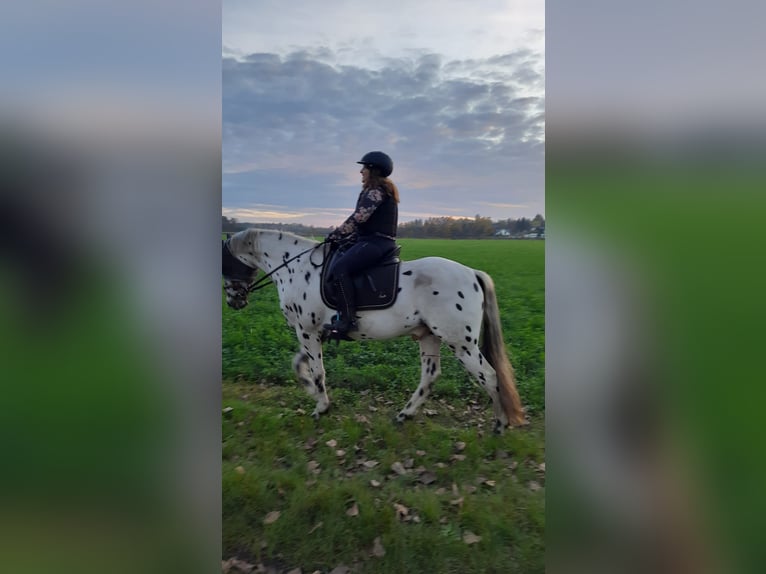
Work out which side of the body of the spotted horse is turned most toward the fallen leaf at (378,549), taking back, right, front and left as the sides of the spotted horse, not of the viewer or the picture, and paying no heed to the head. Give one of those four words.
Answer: left

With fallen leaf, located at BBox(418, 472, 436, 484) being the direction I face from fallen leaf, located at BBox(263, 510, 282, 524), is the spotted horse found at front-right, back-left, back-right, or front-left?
front-left

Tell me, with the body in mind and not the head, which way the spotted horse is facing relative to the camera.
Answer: to the viewer's left

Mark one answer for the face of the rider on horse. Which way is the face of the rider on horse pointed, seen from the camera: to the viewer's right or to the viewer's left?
to the viewer's left

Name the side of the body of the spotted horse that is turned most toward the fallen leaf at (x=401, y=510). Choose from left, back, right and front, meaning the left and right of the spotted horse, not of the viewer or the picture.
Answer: left

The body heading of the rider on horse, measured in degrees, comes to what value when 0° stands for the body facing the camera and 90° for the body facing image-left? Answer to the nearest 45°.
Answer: approximately 90°
